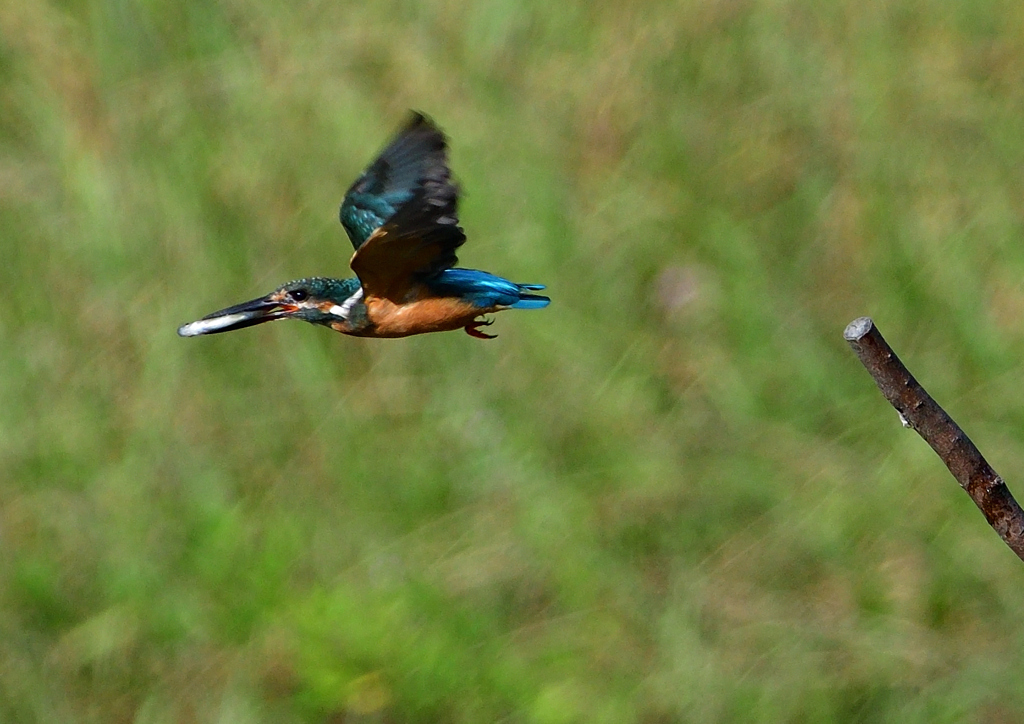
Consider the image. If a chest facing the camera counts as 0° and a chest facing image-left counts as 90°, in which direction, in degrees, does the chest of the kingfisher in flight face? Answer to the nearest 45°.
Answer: approximately 90°
